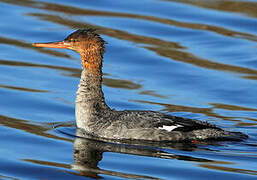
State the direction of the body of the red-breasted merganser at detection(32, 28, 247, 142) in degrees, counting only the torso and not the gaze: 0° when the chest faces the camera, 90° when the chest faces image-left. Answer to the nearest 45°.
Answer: approximately 90°
